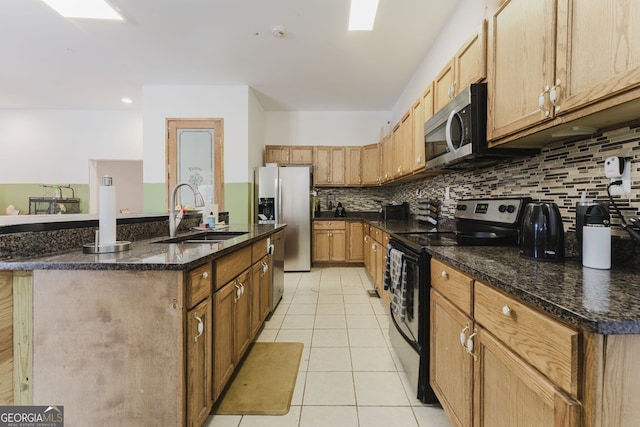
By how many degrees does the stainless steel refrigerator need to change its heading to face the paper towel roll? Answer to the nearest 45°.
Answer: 0° — it already faces it

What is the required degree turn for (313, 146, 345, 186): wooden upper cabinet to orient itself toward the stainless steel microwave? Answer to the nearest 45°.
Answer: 0° — it already faces it

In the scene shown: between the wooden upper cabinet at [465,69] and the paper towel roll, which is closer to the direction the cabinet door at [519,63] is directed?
the paper towel roll

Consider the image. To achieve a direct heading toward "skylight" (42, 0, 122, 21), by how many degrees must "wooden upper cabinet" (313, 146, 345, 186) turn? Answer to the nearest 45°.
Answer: approximately 45° to its right

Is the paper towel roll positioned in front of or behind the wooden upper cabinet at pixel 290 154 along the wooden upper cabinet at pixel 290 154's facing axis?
in front

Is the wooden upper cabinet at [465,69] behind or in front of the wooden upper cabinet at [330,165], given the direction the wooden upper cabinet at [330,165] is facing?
in front
